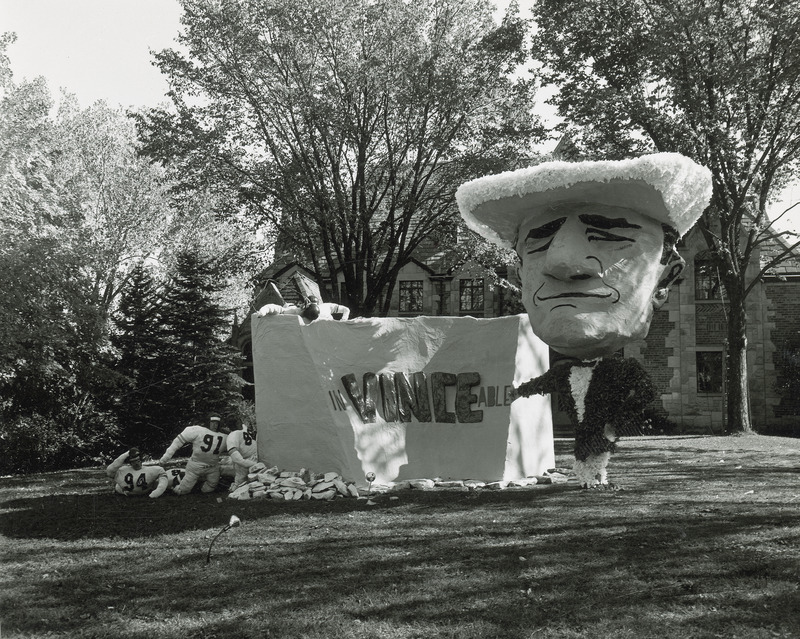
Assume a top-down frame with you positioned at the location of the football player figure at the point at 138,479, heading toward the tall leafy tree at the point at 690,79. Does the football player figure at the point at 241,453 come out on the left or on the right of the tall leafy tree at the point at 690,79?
right

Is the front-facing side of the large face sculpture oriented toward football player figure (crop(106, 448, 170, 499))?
no

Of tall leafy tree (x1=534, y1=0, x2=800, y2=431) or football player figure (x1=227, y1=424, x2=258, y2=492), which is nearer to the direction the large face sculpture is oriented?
the football player figure

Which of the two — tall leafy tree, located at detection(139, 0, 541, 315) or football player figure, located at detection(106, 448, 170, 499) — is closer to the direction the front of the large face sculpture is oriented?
the football player figure

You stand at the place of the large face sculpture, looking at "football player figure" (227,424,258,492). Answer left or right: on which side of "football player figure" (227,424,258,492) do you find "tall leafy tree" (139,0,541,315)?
right

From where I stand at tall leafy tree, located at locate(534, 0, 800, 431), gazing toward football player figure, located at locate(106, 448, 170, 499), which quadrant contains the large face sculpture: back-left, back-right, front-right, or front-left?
front-left

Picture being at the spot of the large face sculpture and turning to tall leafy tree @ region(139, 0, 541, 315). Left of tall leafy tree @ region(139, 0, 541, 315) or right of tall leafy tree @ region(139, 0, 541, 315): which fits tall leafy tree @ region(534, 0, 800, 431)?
right

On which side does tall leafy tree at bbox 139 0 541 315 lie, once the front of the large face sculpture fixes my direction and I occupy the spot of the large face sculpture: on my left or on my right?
on my right

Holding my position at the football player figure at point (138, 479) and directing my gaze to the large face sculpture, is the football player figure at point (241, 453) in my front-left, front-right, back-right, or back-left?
front-left

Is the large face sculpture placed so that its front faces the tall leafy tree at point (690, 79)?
no

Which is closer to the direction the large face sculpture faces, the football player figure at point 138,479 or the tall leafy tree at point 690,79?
the football player figure

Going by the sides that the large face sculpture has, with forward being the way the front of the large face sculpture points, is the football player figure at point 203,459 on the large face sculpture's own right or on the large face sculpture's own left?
on the large face sculpture's own right

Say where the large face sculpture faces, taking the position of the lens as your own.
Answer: facing the viewer and to the left of the viewer

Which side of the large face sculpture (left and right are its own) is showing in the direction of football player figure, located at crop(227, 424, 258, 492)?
right
